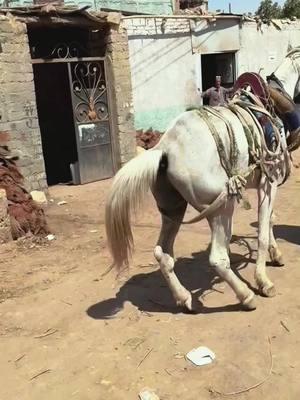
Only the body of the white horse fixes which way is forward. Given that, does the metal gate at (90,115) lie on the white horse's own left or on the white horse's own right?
on the white horse's own left

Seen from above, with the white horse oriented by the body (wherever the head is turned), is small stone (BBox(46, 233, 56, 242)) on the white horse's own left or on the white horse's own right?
on the white horse's own left

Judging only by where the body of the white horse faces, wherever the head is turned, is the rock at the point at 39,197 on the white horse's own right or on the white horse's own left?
on the white horse's own left

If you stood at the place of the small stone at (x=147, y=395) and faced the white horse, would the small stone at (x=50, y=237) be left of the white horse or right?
left

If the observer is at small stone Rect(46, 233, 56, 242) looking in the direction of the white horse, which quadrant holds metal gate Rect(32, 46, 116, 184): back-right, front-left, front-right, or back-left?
back-left

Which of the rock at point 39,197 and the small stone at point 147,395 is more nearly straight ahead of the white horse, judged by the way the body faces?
the rock

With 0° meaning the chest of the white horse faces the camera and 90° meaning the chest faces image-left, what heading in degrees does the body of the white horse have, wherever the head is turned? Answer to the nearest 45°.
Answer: approximately 225°

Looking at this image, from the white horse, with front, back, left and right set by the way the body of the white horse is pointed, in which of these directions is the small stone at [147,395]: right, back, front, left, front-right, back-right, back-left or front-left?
back-right

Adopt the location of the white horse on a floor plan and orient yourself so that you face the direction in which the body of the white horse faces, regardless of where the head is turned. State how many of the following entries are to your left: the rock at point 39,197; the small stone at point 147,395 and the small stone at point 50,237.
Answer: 2

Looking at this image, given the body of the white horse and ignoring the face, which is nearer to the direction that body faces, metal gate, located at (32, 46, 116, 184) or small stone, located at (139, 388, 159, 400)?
the metal gate
